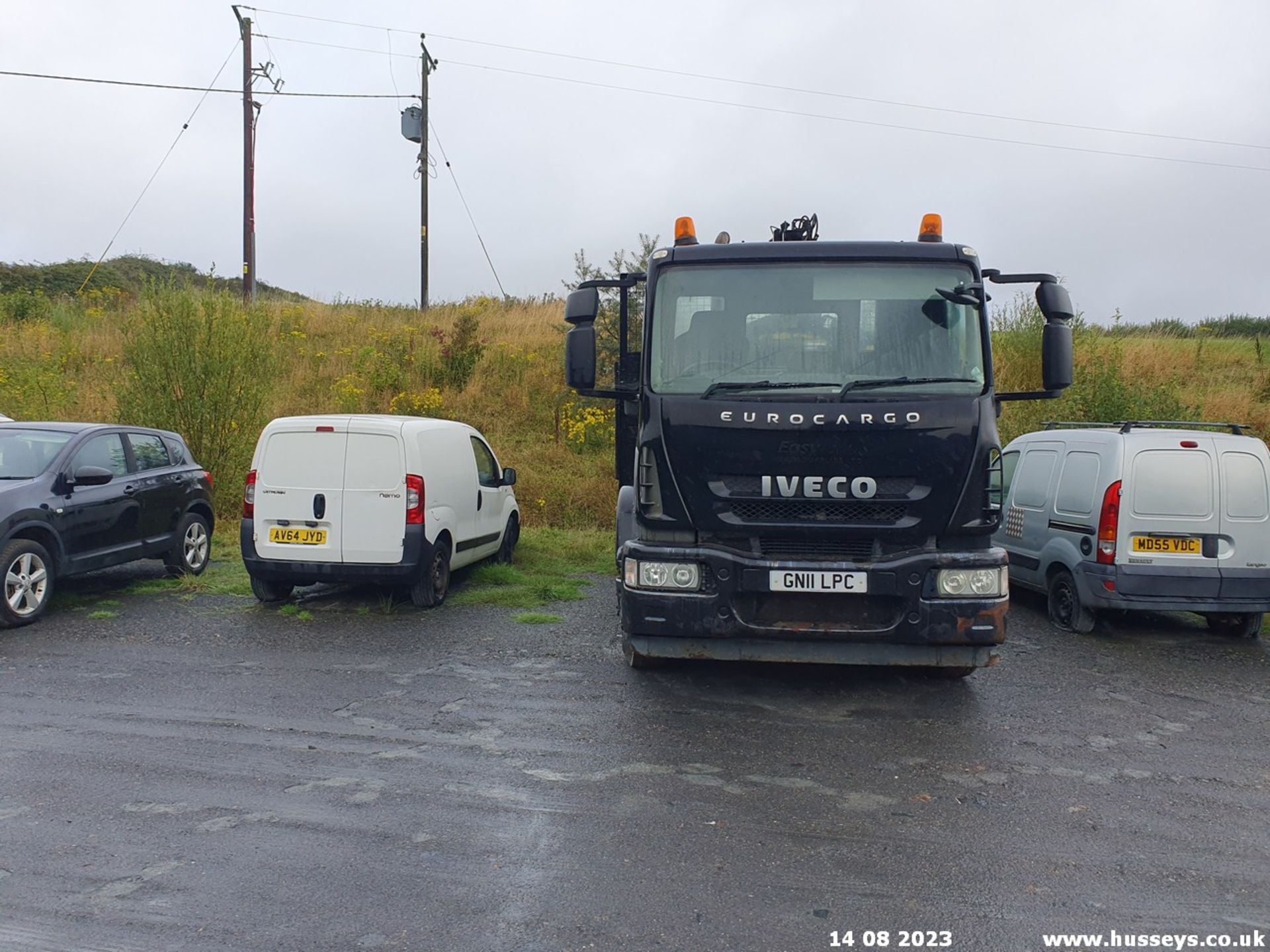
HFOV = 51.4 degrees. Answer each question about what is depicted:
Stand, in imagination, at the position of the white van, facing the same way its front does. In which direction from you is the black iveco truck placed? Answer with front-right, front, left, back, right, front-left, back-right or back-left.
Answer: right

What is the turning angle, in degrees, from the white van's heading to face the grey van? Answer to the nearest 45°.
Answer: approximately 45° to its right

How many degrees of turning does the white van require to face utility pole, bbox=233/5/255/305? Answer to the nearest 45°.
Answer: approximately 45° to its left

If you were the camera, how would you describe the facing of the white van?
facing away from the viewer and to the right of the viewer

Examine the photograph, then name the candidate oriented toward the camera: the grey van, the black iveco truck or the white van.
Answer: the black iveco truck

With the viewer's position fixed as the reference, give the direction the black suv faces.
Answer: facing the viewer and to the left of the viewer

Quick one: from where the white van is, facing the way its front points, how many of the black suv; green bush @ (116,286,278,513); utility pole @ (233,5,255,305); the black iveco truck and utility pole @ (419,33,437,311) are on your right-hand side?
1

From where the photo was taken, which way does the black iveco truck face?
toward the camera

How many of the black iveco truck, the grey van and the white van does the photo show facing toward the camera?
1

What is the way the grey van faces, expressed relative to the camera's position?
facing away from the viewer and to the left of the viewer

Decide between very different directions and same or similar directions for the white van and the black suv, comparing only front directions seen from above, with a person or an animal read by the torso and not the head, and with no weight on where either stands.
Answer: very different directions

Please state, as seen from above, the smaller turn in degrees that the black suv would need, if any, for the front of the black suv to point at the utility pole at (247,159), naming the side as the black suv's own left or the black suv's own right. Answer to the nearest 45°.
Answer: approximately 135° to the black suv's own right

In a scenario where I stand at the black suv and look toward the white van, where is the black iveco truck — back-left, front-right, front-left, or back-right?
front-right

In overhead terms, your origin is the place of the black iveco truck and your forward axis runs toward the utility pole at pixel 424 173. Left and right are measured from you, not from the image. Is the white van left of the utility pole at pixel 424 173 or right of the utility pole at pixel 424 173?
left

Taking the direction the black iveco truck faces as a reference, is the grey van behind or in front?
behind

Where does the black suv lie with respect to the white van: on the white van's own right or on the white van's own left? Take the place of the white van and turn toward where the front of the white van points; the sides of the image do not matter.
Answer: on the white van's own left
